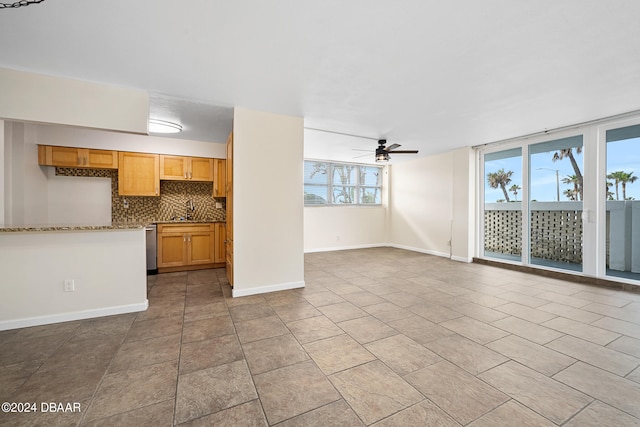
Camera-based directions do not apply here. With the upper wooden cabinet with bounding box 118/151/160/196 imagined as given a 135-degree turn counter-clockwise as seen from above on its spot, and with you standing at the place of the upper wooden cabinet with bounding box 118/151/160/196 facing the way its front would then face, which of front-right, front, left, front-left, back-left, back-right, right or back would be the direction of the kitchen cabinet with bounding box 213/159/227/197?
front-right

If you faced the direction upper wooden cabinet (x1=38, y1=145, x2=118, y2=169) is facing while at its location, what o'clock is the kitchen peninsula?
The kitchen peninsula is roughly at 12 o'clock from the upper wooden cabinet.

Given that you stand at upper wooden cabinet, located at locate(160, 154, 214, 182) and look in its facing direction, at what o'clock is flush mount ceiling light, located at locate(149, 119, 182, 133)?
The flush mount ceiling light is roughly at 1 o'clock from the upper wooden cabinet.

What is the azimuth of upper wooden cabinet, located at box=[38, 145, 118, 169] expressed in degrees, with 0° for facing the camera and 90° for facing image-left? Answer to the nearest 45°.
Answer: approximately 0°

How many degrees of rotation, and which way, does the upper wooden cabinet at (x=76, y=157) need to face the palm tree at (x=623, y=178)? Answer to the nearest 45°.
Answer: approximately 45° to its left

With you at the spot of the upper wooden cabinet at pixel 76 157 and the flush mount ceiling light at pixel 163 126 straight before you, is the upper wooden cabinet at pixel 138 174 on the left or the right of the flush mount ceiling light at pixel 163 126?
left

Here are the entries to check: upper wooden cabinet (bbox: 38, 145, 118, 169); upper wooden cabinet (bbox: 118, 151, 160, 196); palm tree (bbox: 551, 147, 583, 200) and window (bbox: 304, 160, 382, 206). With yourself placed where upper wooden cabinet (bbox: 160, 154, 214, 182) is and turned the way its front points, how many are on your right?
2
